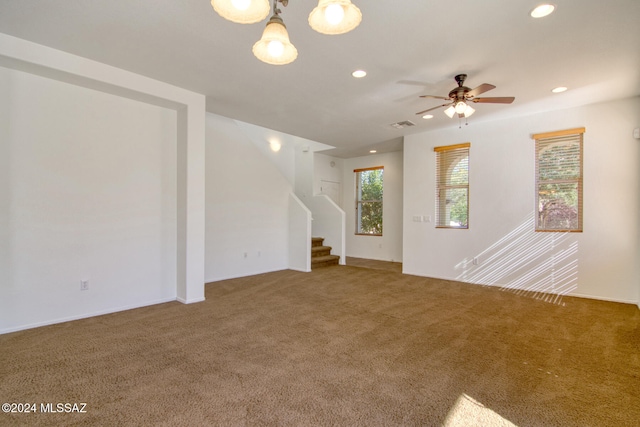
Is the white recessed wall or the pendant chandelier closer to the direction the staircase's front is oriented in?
the pendant chandelier

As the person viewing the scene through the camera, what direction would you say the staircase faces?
facing the viewer and to the right of the viewer

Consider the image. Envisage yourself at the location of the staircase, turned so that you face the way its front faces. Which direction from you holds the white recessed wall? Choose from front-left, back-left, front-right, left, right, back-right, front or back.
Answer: right

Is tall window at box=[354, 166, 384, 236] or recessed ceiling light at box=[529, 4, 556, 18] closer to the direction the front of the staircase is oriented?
the recessed ceiling light

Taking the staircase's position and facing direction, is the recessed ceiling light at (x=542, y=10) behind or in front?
in front

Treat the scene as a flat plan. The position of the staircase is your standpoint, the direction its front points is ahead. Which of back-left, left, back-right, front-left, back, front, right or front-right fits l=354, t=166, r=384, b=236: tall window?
left

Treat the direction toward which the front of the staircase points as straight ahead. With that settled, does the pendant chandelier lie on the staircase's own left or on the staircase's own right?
on the staircase's own right

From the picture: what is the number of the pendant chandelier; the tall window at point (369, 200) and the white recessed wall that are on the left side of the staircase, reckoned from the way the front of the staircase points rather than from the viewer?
1
